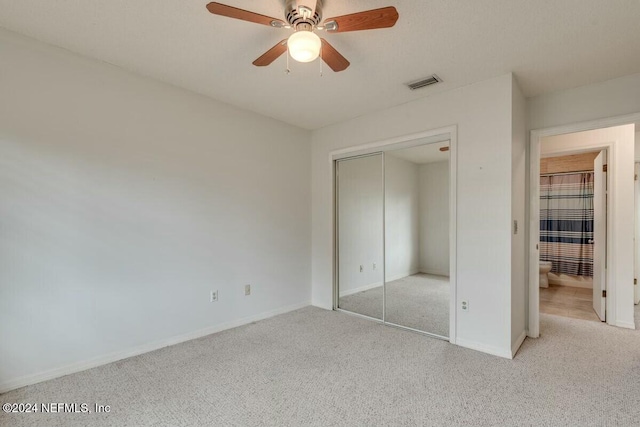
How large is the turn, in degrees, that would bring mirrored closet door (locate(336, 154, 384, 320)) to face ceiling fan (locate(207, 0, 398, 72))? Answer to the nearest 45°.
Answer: approximately 45° to its left

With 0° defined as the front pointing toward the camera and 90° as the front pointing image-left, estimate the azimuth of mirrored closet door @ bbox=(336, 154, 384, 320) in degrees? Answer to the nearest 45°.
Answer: approximately 45°

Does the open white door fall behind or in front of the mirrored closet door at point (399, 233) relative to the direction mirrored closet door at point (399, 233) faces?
behind

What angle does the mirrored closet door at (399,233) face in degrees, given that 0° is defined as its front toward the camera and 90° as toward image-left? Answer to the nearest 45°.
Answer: approximately 45°

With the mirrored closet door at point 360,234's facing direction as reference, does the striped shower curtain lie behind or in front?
behind

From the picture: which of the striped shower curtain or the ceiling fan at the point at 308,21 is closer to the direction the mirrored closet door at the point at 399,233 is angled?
the ceiling fan

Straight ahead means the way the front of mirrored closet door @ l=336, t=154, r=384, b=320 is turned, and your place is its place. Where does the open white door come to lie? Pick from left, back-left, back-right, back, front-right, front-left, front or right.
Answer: back-left
